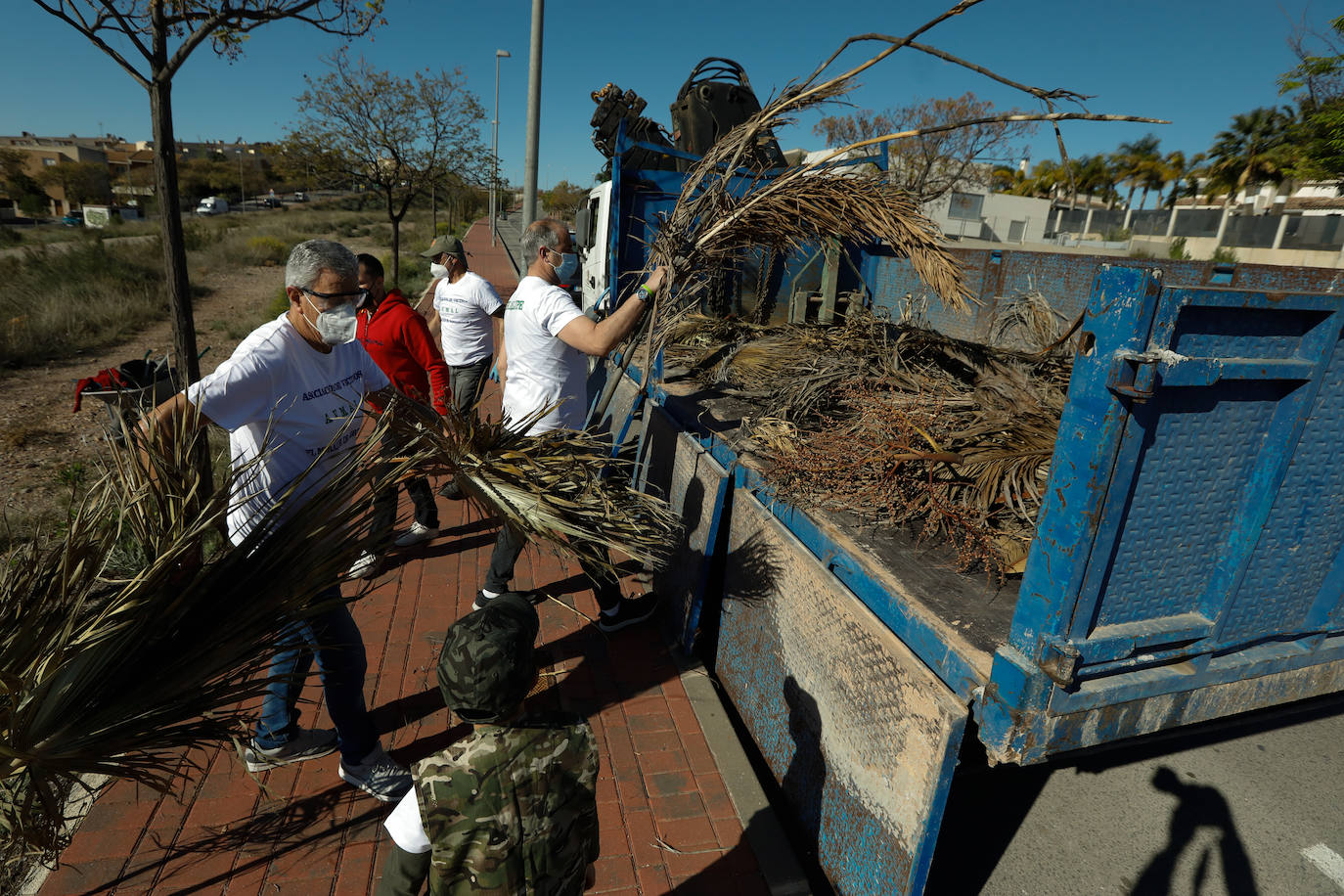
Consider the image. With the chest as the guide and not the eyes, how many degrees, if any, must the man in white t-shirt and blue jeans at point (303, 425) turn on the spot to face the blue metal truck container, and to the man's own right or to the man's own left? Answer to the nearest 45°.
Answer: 0° — they already face it

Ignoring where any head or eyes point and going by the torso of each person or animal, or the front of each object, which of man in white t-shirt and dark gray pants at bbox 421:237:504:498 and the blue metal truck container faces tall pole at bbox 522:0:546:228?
the blue metal truck container

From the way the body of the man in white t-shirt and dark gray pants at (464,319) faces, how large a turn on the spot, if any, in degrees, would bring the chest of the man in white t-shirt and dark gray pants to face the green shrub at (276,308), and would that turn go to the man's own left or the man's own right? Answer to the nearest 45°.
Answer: approximately 135° to the man's own right

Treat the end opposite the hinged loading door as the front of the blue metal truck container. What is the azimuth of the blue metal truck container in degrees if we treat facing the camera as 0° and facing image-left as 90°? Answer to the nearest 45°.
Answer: approximately 135°

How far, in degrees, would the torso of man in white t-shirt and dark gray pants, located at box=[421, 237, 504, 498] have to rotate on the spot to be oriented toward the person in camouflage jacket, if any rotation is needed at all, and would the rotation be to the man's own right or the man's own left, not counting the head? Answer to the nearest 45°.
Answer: approximately 45° to the man's own left

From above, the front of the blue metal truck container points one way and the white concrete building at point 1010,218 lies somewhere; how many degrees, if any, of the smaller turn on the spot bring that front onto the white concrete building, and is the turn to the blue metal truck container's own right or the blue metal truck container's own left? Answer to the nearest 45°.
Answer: approximately 45° to the blue metal truck container's own right

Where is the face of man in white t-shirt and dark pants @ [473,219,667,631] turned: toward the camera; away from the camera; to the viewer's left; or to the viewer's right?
to the viewer's right

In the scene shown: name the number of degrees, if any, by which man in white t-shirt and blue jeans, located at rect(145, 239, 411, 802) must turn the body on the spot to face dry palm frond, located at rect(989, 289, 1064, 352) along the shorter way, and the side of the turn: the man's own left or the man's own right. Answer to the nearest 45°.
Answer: approximately 45° to the man's own left

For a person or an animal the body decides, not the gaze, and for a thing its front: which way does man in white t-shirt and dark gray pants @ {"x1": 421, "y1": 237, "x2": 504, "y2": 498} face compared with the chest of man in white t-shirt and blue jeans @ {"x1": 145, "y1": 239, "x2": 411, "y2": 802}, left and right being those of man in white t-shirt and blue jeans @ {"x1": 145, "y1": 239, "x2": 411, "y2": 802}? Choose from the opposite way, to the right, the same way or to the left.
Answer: to the right

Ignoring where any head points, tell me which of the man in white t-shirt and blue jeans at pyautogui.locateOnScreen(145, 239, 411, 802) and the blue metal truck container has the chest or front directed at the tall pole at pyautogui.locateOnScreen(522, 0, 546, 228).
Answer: the blue metal truck container

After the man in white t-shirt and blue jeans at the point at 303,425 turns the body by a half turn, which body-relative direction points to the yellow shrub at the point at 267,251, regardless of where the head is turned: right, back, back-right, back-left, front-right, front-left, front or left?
front-right

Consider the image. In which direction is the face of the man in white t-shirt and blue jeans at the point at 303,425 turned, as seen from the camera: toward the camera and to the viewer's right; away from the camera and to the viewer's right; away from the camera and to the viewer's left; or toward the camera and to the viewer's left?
toward the camera and to the viewer's right

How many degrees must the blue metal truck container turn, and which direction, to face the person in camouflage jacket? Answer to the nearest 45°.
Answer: approximately 90° to its left

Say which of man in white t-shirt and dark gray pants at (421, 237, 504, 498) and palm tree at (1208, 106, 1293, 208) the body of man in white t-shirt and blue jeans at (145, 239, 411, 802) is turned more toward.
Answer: the palm tree

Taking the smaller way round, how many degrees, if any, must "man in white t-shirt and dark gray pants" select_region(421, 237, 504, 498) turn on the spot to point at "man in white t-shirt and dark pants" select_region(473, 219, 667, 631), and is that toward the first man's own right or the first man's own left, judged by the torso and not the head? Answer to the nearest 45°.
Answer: approximately 45° to the first man's own left

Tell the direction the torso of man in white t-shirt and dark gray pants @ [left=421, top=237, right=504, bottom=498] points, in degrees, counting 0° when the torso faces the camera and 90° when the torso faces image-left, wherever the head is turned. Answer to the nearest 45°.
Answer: approximately 45°

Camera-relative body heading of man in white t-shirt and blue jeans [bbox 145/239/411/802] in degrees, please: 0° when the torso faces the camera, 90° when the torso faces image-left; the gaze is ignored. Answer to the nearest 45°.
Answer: approximately 315°
